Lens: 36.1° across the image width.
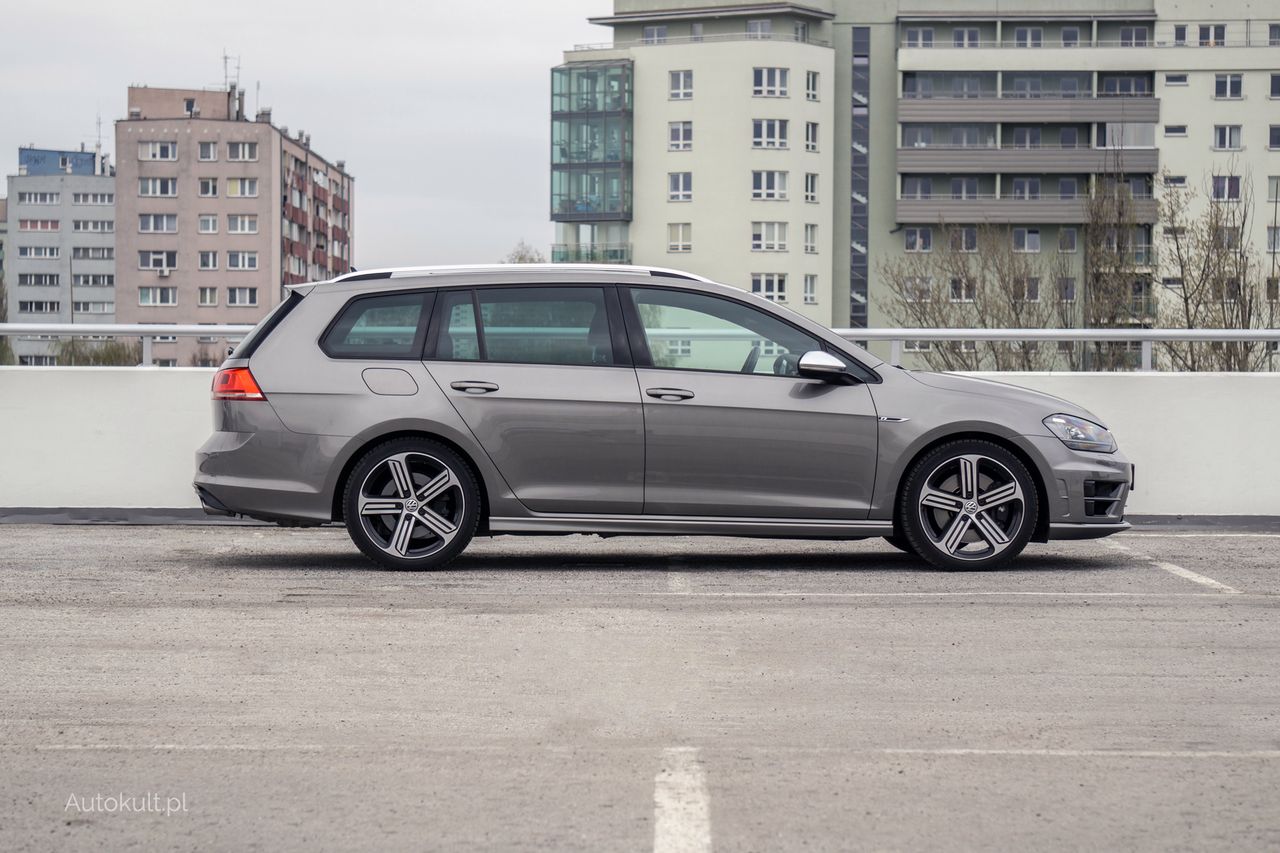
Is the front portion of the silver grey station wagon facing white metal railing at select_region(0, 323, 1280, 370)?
no

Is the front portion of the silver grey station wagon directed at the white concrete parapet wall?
no

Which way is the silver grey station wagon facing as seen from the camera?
to the viewer's right
